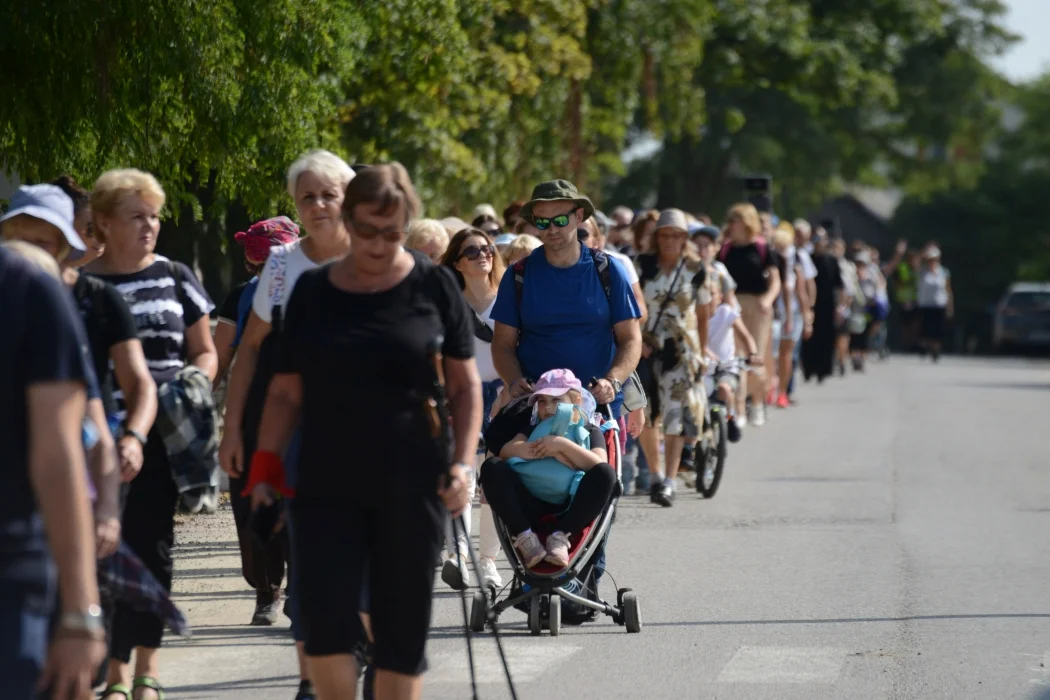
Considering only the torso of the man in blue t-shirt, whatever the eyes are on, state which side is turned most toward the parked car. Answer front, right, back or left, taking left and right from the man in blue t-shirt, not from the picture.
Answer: back

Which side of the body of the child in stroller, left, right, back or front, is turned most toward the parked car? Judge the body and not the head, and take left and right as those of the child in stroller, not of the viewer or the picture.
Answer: back

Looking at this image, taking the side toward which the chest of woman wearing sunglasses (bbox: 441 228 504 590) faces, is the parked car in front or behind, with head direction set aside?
behind

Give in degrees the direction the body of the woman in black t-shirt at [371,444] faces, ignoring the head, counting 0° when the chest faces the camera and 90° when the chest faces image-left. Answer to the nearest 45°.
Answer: approximately 0°

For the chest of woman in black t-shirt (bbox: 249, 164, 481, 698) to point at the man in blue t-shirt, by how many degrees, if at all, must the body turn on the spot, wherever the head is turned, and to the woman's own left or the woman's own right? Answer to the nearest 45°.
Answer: approximately 180°

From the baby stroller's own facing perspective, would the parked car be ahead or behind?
behind
